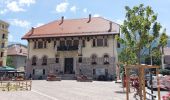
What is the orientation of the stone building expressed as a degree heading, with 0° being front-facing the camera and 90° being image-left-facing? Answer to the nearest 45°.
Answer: approximately 0°

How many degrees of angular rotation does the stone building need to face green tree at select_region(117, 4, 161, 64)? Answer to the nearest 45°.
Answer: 0° — it already faces it
